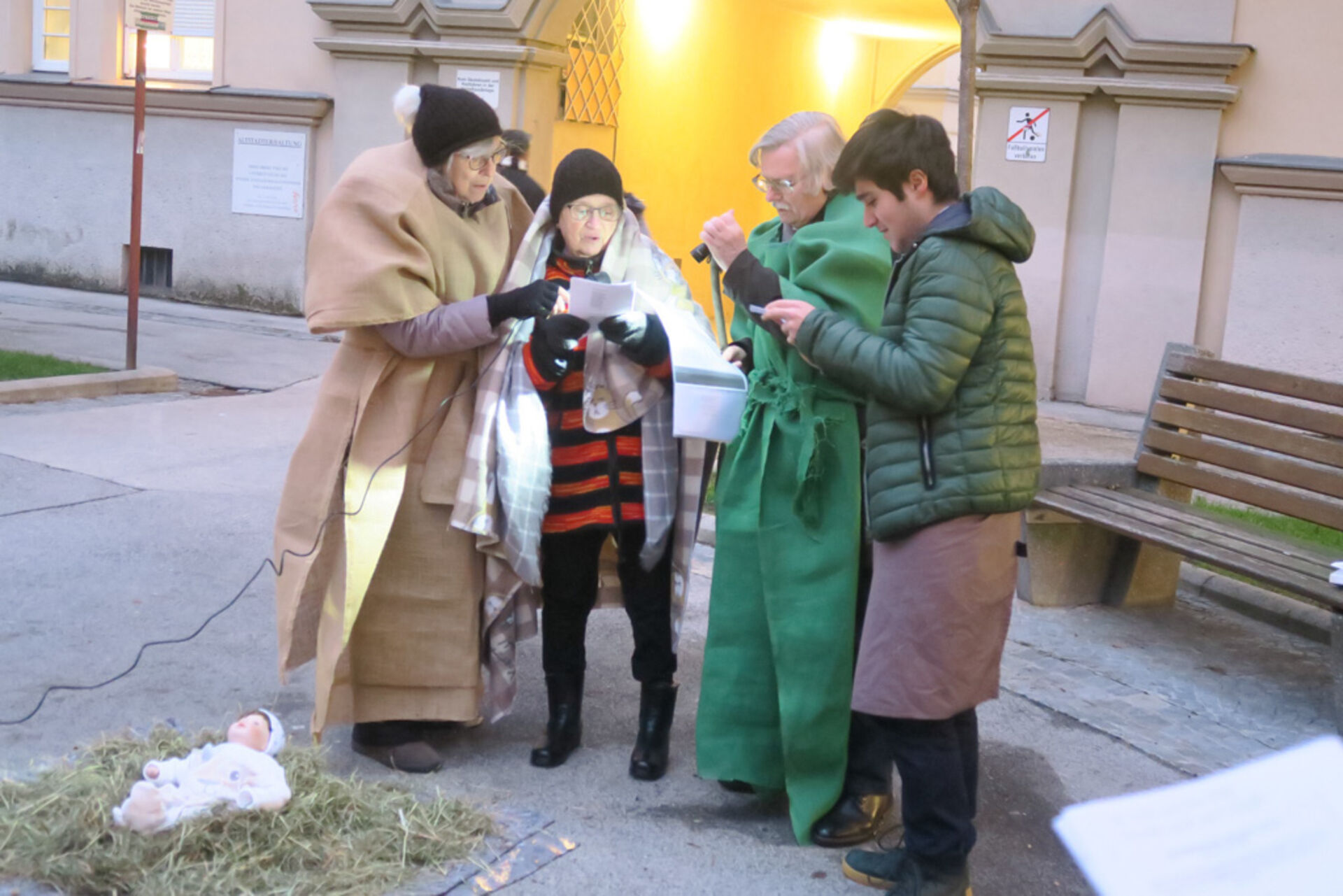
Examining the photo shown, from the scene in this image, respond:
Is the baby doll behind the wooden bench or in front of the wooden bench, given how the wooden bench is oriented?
in front

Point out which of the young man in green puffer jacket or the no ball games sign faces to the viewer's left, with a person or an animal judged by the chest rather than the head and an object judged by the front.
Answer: the young man in green puffer jacket

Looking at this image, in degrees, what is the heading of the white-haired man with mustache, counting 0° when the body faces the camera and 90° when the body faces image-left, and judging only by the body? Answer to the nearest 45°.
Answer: approximately 45°

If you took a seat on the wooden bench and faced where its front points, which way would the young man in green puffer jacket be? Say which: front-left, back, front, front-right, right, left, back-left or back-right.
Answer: front-left

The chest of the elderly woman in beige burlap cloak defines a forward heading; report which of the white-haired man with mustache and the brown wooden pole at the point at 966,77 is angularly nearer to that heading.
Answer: the white-haired man with mustache

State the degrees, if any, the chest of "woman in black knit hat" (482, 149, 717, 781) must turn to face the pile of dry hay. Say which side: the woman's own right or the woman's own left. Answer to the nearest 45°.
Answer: approximately 45° to the woman's own right

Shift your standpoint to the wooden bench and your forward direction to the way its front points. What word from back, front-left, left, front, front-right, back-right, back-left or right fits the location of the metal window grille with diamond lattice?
right

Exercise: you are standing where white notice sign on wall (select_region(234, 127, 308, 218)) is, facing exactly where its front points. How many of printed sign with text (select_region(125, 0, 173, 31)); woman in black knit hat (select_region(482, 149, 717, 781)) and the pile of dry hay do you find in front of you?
3

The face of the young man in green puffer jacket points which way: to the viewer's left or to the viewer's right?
to the viewer's left

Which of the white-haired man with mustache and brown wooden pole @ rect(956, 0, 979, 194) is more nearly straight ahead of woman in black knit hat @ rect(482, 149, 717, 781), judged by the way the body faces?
the white-haired man with mustache

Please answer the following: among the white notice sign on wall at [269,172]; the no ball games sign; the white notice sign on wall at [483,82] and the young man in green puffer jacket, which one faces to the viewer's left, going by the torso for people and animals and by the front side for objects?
the young man in green puffer jacket

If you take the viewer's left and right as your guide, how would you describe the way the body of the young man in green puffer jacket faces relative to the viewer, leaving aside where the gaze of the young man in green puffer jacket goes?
facing to the left of the viewer

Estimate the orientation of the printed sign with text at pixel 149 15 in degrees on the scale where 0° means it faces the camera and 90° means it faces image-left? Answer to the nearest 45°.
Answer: approximately 0°

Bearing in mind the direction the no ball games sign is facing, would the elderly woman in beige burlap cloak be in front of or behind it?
in front
